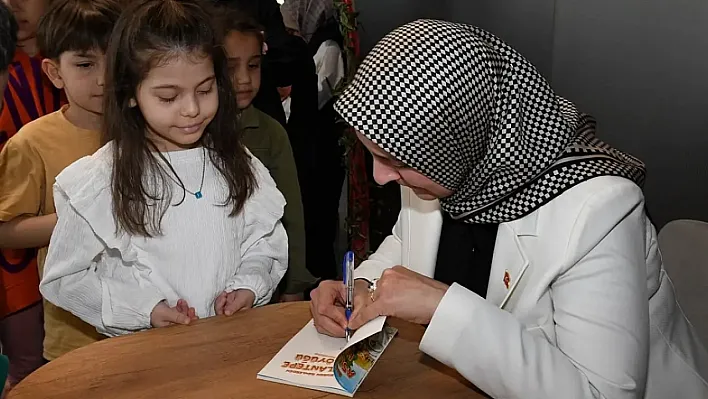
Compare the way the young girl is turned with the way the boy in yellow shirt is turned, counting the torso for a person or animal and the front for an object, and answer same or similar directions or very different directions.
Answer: same or similar directions

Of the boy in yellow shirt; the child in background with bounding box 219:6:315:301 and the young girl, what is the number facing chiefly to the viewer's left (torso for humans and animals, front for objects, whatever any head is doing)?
0

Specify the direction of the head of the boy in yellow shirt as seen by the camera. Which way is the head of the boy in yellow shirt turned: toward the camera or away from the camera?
toward the camera

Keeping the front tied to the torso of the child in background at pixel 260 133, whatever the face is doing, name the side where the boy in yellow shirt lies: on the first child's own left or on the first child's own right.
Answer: on the first child's own right

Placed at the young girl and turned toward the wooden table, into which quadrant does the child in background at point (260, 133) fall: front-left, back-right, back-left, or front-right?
back-left

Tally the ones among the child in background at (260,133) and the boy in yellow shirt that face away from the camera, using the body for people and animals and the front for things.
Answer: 0

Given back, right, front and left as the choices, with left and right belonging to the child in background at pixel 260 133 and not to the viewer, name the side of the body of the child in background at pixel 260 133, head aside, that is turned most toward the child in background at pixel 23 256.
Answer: right

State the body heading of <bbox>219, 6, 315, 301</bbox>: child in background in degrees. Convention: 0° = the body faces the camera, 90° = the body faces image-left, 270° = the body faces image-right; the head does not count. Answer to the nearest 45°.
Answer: approximately 0°

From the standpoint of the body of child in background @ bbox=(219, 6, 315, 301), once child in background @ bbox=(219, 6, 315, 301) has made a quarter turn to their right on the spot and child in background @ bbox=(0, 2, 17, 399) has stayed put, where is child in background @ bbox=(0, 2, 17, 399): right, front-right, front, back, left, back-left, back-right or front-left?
front-left

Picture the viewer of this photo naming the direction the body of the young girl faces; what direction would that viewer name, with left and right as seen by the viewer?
facing the viewer and to the right of the viewer

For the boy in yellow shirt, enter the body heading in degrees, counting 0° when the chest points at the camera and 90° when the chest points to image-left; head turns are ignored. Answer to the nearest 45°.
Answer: approximately 315°

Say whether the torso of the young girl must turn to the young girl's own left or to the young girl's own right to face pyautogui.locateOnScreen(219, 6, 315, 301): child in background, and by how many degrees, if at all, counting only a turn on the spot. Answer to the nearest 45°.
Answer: approximately 90° to the young girl's own left

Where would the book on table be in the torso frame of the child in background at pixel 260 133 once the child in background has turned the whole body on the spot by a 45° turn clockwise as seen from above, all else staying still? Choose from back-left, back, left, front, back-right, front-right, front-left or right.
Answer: front-left
